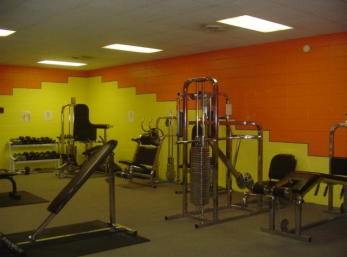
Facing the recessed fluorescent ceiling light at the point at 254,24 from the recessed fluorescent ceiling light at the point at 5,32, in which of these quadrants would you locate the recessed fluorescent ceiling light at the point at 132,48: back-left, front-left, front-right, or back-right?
front-left

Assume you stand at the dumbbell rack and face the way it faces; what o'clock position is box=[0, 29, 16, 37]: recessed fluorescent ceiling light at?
The recessed fluorescent ceiling light is roughly at 12 o'clock from the dumbbell rack.

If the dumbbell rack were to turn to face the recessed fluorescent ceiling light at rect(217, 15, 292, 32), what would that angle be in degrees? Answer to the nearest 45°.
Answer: approximately 45° to its left

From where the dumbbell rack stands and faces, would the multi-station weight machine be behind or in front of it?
in front

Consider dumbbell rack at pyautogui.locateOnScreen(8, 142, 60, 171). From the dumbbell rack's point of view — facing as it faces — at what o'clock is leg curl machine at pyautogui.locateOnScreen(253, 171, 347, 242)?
The leg curl machine is roughly at 11 o'clock from the dumbbell rack.

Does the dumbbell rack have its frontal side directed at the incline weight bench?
yes

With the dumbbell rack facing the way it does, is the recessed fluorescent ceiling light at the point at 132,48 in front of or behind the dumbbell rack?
in front

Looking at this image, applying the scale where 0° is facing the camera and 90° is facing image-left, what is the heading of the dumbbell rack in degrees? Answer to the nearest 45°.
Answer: approximately 0°
